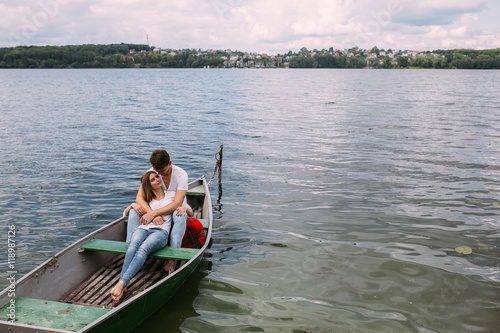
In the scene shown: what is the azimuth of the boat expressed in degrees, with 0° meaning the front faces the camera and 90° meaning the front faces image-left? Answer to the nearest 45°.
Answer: approximately 225°

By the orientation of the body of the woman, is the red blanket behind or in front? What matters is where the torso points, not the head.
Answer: behind

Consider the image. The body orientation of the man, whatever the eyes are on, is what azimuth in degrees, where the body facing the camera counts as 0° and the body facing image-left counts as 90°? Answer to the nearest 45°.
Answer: approximately 45°
